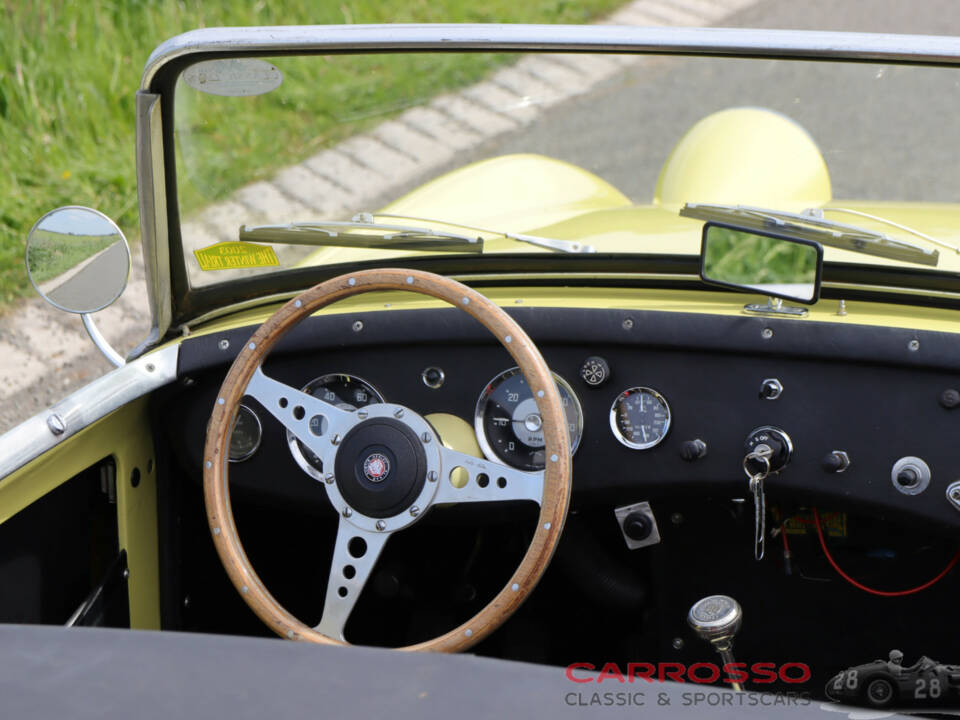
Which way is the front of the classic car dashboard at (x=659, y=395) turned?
toward the camera
